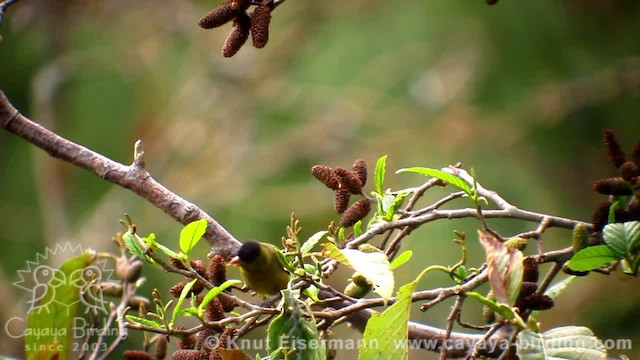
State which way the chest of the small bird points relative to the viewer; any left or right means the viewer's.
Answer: facing the viewer and to the left of the viewer
